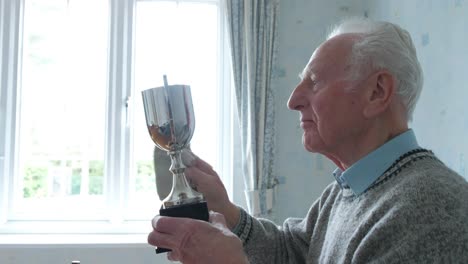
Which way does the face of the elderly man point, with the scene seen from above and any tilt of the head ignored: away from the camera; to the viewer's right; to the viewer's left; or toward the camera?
to the viewer's left

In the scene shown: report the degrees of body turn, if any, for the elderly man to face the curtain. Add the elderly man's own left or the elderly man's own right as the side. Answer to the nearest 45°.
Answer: approximately 90° to the elderly man's own right

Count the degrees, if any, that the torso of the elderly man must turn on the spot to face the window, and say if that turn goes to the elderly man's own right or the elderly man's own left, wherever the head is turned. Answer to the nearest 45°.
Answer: approximately 45° to the elderly man's own right

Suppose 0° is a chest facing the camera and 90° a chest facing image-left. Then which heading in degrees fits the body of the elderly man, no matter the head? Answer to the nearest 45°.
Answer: approximately 90°
